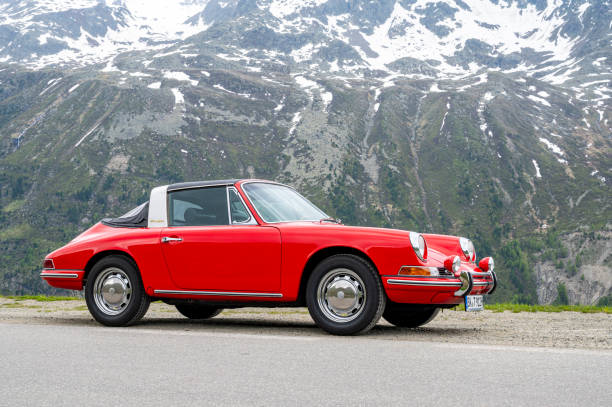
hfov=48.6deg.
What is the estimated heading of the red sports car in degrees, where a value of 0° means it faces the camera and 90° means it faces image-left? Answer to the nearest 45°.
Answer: approximately 315°
